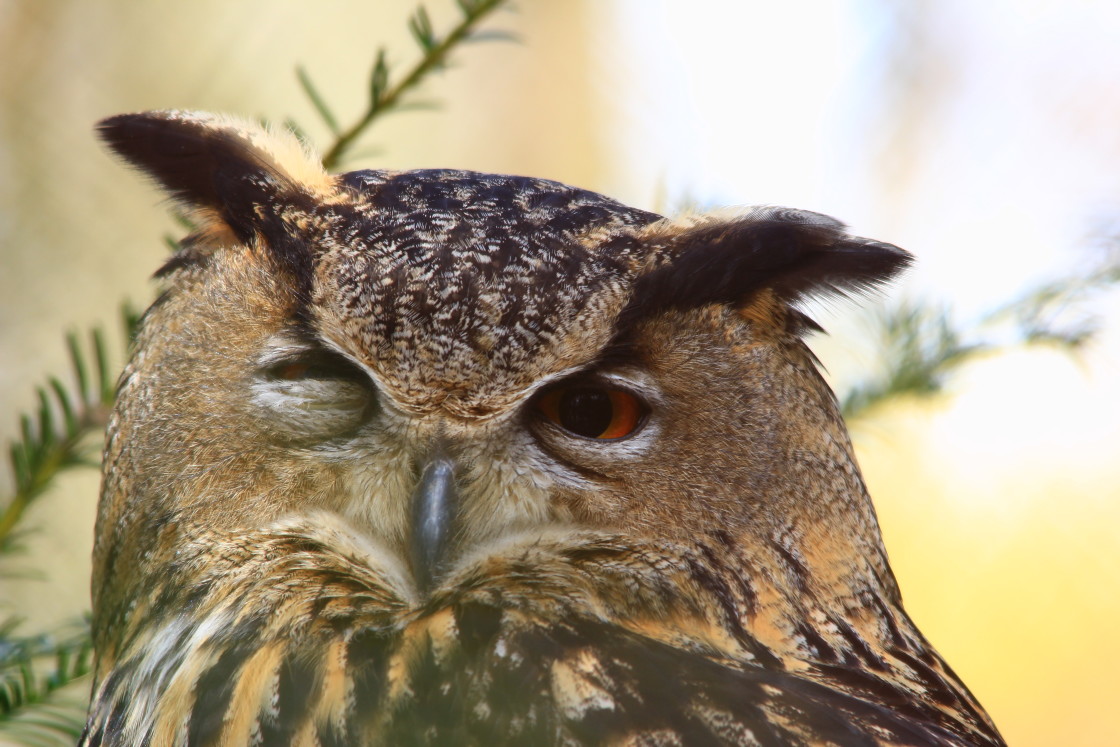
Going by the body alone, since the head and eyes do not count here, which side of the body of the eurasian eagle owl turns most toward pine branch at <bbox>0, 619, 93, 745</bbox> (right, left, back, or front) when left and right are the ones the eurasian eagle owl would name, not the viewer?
right

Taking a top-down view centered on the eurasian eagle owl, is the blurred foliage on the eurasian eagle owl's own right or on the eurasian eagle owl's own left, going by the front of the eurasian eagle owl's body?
on the eurasian eagle owl's own left

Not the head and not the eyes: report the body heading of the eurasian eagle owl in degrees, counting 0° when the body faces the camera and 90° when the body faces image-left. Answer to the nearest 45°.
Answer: approximately 0°

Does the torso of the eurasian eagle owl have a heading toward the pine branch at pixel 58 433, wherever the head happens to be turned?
no
